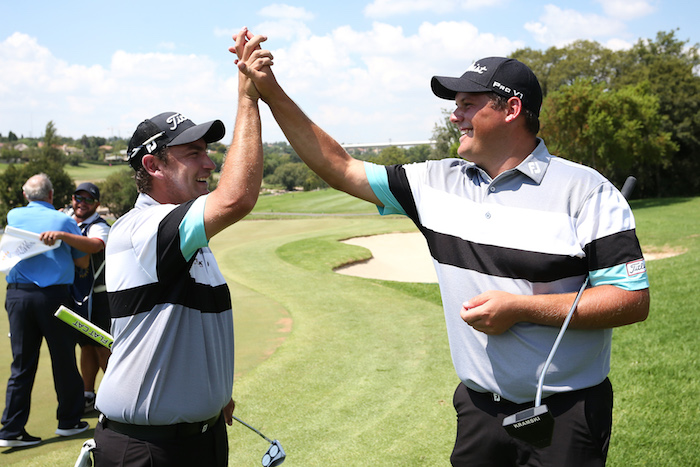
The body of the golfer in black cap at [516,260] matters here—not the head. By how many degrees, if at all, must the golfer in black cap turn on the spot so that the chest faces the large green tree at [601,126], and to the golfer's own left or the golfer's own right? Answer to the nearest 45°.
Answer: approximately 135° to the golfer's own right

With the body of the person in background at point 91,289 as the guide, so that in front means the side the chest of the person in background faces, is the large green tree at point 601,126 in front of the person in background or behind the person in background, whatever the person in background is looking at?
behind

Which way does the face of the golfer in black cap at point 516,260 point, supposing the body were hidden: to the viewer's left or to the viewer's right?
to the viewer's left

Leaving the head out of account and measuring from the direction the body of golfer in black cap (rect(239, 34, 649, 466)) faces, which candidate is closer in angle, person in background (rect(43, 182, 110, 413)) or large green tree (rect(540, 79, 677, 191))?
the person in background

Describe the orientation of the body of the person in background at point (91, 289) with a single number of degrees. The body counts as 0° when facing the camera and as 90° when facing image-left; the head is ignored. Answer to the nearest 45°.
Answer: approximately 45°

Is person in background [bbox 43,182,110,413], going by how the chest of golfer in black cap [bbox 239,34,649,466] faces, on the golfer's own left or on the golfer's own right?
on the golfer's own right

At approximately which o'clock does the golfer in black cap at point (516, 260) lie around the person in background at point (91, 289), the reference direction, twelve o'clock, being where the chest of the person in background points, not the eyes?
The golfer in black cap is roughly at 10 o'clock from the person in background.

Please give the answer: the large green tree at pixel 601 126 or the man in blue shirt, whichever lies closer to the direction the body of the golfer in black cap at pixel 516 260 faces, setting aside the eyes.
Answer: the man in blue shirt
